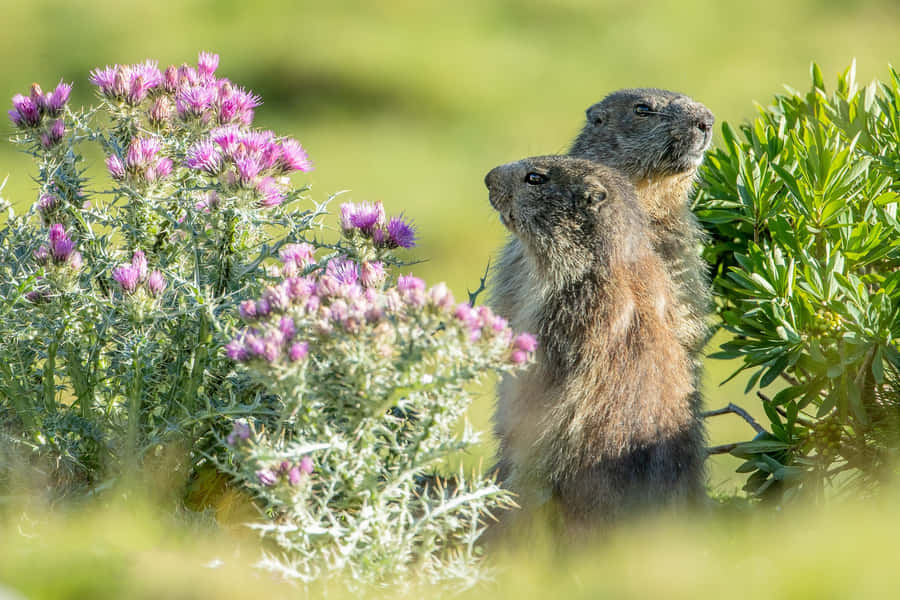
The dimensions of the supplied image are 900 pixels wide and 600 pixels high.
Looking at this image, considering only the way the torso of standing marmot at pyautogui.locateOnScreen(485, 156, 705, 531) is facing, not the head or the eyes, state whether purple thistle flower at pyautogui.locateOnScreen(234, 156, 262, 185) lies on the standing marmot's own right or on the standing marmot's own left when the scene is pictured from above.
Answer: on the standing marmot's own left

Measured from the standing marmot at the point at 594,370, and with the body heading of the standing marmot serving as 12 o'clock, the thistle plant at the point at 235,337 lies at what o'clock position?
The thistle plant is roughly at 11 o'clock from the standing marmot.

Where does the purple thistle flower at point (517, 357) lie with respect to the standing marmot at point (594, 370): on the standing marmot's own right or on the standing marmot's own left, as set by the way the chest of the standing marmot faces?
on the standing marmot's own left

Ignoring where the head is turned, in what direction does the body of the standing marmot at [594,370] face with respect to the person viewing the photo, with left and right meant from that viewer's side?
facing to the left of the viewer

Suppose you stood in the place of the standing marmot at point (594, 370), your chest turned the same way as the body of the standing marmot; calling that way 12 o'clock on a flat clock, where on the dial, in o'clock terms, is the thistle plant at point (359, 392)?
The thistle plant is roughly at 10 o'clock from the standing marmot.
